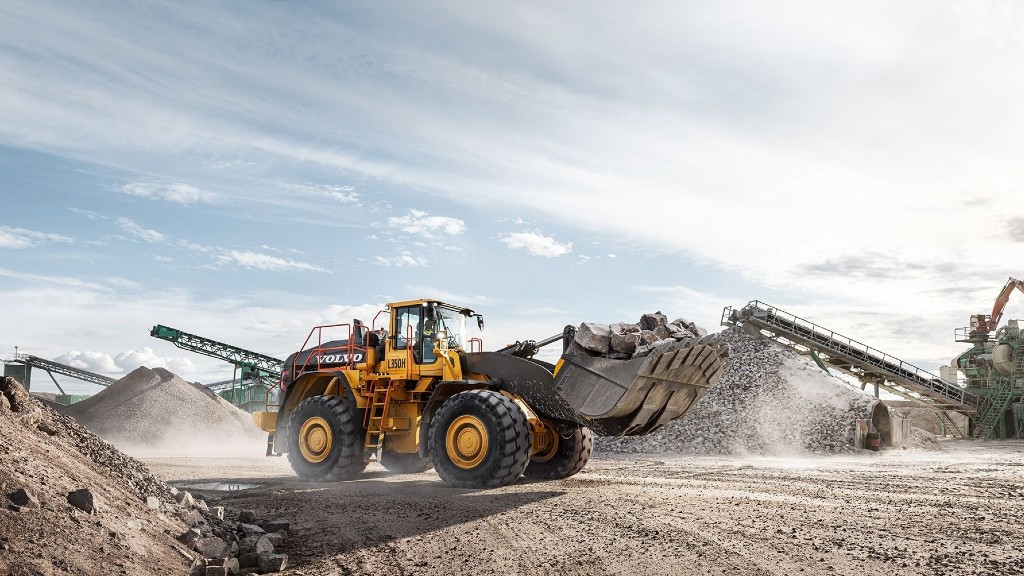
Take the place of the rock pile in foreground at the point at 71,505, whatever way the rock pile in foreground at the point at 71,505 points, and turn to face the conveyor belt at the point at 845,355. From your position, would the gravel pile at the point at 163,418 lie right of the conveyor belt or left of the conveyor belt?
left

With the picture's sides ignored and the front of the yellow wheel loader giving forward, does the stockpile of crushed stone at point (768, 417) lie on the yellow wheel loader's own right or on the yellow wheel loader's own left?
on the yellow wheel loader's own left

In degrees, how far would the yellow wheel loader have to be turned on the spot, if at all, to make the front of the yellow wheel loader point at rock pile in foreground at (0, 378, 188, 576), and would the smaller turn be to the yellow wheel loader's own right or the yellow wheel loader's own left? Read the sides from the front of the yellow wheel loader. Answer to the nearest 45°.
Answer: approximately 90° to the yellow wheel loader's own right

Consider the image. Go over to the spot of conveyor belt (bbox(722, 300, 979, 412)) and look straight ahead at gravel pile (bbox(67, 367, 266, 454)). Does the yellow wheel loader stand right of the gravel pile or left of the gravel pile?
left

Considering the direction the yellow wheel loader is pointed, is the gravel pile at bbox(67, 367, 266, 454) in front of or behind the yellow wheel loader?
behind

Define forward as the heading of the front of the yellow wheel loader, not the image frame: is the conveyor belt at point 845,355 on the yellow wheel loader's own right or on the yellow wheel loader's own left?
on the yellow wheel loader's own left

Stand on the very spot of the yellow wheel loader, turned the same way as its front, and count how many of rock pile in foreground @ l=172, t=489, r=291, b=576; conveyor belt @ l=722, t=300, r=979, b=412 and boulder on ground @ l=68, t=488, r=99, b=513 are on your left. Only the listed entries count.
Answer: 1
